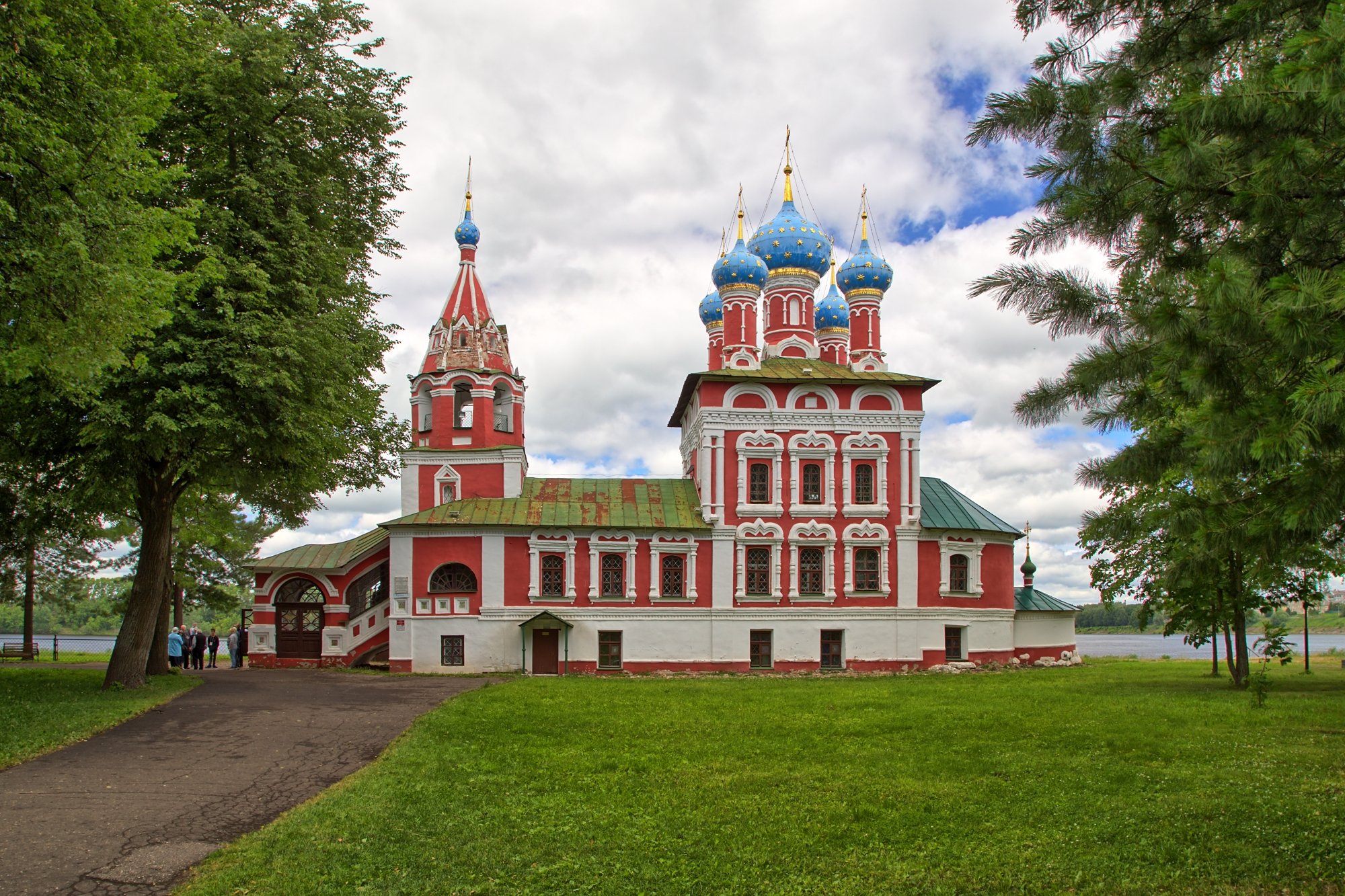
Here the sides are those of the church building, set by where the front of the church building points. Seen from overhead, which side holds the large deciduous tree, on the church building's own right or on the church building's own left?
on the church building's own right
